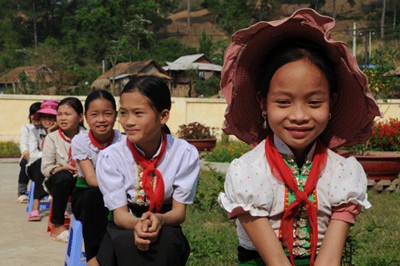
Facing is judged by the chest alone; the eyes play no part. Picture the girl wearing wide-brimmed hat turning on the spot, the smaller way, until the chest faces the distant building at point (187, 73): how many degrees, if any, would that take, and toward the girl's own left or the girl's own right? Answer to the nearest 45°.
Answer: approximately 180°

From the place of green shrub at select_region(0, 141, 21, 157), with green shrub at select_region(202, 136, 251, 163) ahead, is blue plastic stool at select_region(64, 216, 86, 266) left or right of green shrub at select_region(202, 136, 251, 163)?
right

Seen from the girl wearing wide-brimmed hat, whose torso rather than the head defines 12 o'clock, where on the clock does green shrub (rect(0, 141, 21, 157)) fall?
The green shrub is roughly at 5 o'clock from the girl wearing wide-brimmed hat.

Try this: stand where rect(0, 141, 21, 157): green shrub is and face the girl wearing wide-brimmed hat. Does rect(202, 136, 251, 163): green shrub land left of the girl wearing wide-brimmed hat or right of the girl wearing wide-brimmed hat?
left

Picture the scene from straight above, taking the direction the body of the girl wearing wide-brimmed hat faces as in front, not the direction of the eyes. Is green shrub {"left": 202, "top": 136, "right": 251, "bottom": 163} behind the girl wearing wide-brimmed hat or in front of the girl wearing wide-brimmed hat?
behind

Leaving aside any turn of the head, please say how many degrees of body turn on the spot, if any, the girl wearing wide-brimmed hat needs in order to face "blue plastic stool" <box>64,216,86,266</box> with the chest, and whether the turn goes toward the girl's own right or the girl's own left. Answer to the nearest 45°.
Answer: approximately 135° to the girl's own right

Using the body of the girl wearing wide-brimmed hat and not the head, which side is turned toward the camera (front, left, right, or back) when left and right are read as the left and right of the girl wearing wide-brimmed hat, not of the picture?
front
